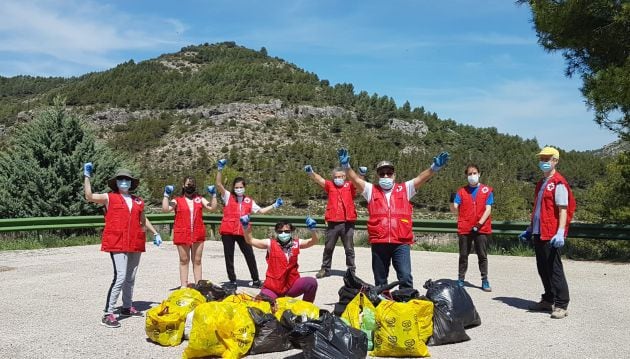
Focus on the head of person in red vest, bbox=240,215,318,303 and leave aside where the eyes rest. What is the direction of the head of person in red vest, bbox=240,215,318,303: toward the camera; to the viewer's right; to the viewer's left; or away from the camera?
toward the camera

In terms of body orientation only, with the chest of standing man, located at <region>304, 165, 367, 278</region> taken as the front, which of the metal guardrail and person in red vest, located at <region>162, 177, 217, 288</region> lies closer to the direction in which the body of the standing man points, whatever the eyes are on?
the person in red vest

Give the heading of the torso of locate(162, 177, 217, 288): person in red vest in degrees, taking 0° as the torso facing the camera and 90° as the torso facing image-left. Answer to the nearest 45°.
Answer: approximately 0°

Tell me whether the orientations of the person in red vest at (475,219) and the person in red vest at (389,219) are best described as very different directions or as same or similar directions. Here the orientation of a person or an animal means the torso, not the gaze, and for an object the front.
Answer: same or similar directions

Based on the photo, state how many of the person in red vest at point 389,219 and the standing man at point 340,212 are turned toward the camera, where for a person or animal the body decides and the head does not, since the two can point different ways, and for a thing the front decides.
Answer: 2

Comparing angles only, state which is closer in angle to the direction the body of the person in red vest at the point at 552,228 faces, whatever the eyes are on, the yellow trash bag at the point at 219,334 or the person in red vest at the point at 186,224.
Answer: the yellow trash bag

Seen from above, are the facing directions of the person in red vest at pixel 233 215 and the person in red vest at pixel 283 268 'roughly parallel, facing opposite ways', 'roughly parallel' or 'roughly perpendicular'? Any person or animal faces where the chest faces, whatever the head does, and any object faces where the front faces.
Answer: roughly parallel

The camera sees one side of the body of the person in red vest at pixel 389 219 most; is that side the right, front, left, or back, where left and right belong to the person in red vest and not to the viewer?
front

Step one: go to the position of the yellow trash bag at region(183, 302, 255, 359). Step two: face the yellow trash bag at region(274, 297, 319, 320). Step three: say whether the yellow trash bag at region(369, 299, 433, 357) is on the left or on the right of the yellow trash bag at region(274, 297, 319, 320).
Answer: right

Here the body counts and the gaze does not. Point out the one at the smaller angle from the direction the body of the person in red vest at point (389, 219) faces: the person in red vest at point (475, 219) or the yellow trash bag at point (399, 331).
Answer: the yellow trash bag

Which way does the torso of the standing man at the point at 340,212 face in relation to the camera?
toward the camera
